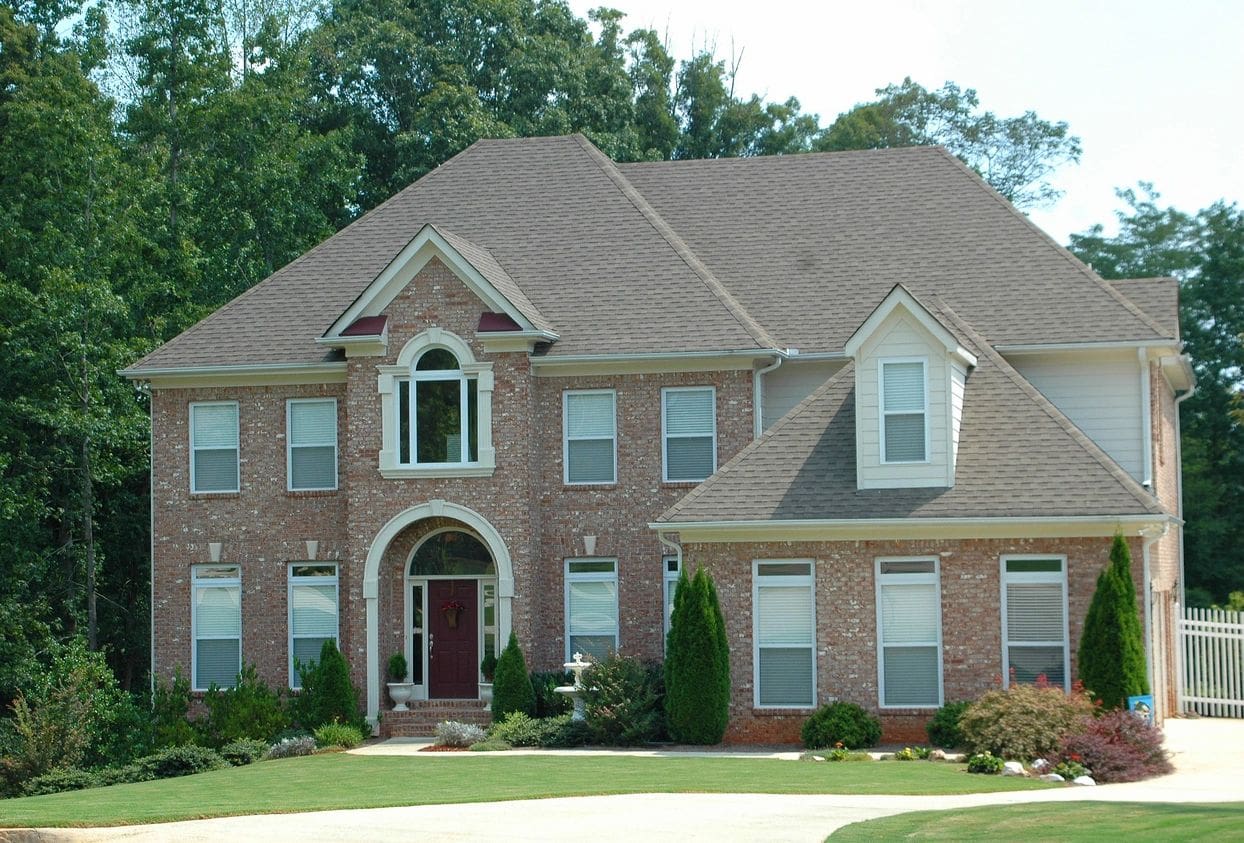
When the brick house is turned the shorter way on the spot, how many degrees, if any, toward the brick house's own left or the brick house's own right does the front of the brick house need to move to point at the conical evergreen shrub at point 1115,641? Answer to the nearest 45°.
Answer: approximately 45° to the brick house's own left

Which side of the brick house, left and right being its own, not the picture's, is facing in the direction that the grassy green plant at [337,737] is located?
right

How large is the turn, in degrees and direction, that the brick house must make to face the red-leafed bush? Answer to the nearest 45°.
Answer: approximately 45° to its left

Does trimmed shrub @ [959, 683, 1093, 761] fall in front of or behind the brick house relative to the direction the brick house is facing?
in front

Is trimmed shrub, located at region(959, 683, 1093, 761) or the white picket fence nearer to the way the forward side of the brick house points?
the trimmed shrub

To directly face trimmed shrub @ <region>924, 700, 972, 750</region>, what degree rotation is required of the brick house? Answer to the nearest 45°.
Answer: approximately 45° to its left

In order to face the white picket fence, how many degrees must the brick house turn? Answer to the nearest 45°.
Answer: approximately 90° to its left

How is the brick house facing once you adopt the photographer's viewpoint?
facing the viewer
